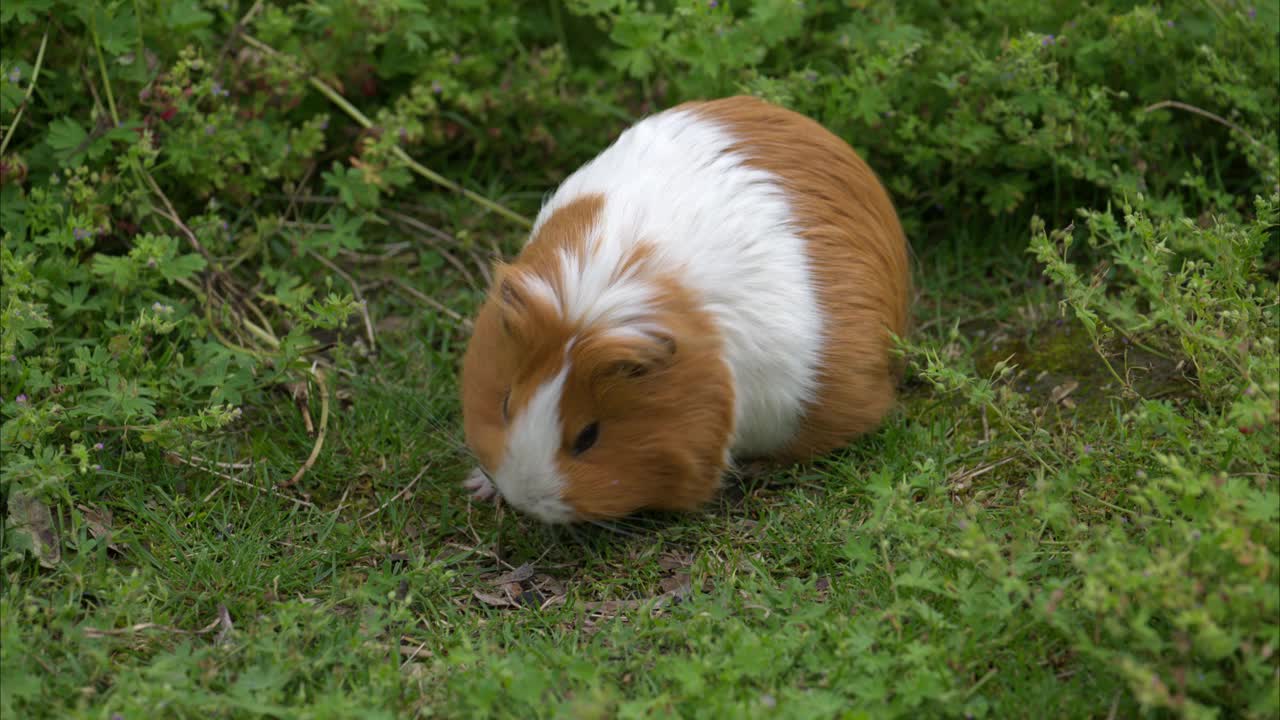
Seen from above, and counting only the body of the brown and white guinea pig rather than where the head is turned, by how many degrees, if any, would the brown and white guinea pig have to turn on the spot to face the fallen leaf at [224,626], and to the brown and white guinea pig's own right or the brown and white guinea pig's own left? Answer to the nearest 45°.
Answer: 0° — it already faces it

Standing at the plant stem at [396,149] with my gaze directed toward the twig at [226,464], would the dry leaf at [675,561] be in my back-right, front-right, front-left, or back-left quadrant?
front-left

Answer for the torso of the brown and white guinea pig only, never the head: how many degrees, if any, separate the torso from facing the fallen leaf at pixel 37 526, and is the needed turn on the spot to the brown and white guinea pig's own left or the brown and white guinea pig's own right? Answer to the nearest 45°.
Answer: approximately 45° to the brown and white guinea pig's own right

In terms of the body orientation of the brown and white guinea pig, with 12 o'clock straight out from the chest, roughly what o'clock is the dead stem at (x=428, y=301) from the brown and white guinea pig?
The dead stem is roughly at 3 o'clock from the brown and white guinea pig.

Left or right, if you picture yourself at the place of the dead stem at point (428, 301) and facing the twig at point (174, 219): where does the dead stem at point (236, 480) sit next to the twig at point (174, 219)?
left

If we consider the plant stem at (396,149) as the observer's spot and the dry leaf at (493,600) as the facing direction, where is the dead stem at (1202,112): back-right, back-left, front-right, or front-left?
front-left

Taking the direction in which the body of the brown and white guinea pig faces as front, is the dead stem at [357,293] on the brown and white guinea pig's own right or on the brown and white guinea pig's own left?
on the brown and white guinea pig's own right

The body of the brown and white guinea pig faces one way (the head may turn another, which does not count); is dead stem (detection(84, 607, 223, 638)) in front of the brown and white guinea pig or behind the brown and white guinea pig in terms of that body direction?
in front

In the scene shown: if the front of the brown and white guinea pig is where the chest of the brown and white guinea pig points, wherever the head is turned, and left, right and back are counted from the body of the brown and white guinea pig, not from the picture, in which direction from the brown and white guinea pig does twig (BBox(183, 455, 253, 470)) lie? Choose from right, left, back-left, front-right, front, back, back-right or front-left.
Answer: front-right

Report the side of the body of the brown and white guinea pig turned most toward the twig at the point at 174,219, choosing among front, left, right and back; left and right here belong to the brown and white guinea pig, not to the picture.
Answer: right

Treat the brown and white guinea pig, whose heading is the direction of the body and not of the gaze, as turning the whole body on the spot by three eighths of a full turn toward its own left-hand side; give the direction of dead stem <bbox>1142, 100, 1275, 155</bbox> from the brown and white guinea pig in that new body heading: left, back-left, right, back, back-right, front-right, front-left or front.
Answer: front-left

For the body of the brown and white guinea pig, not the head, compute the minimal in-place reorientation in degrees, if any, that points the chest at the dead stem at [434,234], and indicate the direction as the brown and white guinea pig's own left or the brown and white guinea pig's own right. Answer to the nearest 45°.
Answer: approximately 90° to the brown and white guinea pig's own right

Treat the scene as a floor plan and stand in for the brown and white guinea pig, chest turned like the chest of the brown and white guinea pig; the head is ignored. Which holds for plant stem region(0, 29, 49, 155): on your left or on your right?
on your right

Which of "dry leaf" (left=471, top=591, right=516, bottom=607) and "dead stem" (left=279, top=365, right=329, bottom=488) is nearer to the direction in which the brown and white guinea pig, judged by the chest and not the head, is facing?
the dry leaf

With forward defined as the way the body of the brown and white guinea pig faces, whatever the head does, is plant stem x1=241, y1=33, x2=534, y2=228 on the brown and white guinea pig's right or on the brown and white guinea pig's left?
on the brown and white guinea pig's right

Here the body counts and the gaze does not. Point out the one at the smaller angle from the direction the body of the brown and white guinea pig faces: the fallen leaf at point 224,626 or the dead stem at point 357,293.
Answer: the fallen leaf

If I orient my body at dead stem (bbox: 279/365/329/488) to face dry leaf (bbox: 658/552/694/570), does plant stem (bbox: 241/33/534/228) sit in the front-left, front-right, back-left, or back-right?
back-left

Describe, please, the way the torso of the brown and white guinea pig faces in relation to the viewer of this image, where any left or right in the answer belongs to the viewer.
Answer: facing the viewer and to the left of the viewer
